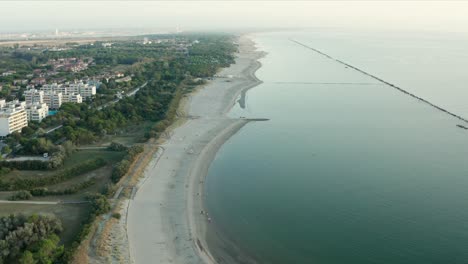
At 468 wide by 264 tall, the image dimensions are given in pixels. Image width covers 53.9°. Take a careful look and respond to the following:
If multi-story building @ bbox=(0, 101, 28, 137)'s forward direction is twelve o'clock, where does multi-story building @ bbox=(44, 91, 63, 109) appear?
multi-story building @ bbox=(44, 91, 63, 109) is roughly at 8 o'clock from multi-story building @ bbox=(0, 101, 28, 137).

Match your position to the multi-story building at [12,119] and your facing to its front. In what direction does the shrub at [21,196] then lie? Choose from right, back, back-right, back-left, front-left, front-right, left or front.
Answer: front-right

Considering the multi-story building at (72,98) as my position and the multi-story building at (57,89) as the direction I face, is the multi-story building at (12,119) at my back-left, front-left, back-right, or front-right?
back-left

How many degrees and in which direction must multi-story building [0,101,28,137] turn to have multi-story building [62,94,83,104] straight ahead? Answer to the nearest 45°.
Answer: approximately 90° to its left

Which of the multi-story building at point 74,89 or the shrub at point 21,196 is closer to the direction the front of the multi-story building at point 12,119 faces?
the shrub

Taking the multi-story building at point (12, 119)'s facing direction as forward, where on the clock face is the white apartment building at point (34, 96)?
The white apartment building is roughly at 8 o'clock from the multi-story building.

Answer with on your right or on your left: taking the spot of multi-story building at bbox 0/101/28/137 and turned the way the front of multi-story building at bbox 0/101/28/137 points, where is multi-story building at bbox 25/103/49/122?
on your left

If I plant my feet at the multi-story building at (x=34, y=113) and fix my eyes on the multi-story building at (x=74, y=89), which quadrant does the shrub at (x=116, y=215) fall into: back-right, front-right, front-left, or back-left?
back-right
